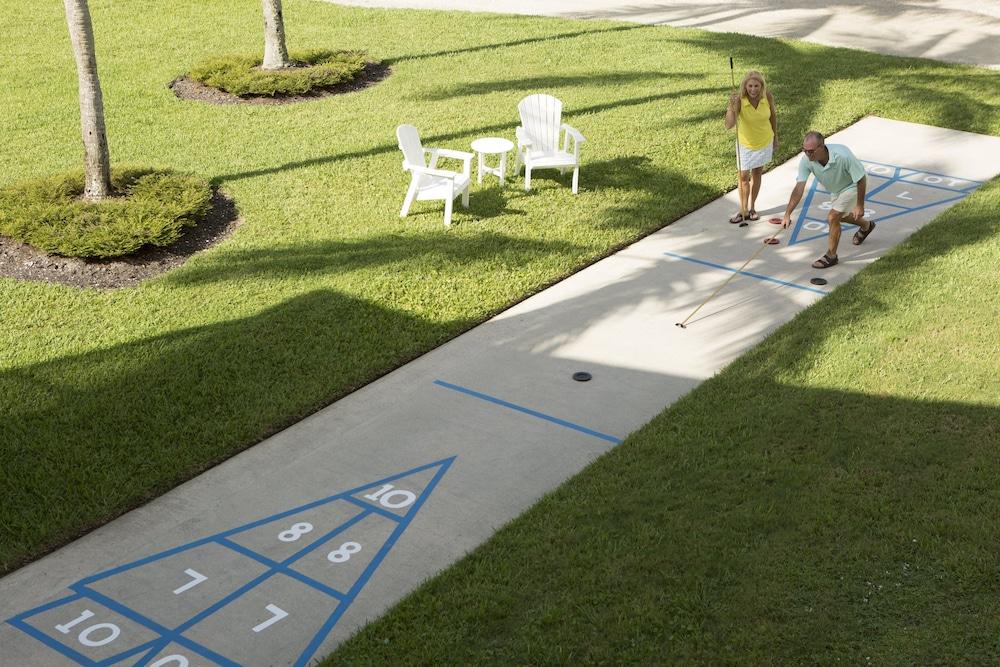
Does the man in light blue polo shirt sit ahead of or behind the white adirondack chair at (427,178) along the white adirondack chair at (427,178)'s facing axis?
ahead

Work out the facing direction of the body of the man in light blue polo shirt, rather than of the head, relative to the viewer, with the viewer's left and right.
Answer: facing the viewer and to the left of the viewer

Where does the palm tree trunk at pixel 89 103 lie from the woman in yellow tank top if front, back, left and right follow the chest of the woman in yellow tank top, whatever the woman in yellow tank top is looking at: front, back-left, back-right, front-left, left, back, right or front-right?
right

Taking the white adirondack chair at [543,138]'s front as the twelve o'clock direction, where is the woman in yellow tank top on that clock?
The woman in yellow tank top is roughly at 10 o'clock from the white adirondack chair.

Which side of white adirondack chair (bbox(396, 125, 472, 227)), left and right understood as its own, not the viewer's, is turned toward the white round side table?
left

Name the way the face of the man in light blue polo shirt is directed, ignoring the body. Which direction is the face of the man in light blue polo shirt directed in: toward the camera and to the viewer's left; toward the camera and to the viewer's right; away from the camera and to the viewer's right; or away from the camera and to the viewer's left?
toward the camera and to the viewer's left

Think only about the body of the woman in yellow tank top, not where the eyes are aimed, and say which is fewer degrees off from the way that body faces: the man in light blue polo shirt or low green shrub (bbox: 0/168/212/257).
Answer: the man in light blue polo shirt

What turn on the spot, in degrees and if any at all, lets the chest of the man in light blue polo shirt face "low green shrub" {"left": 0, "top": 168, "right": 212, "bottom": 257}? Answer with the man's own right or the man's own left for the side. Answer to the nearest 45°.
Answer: approximately 45° to the man's own right

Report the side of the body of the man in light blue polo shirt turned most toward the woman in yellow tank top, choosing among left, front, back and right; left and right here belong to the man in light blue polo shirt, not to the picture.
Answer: right

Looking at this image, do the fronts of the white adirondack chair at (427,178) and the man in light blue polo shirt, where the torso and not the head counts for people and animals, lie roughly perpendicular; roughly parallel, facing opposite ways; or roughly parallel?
roughly perpendicular

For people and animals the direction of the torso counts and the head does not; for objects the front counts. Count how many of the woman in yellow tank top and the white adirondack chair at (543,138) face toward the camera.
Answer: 2

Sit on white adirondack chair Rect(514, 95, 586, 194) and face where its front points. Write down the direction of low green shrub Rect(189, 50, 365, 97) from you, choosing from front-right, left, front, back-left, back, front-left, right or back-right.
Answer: back-right
